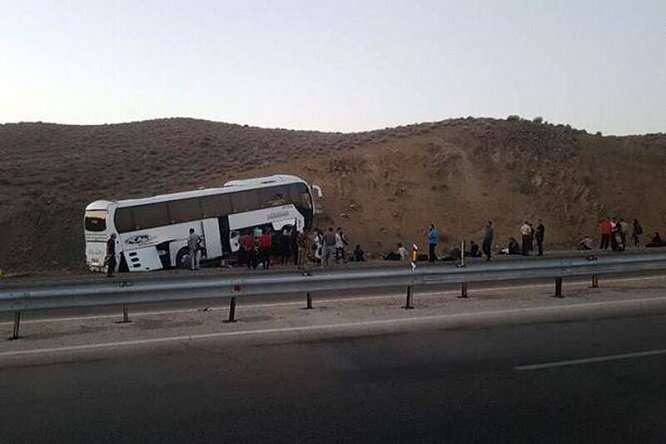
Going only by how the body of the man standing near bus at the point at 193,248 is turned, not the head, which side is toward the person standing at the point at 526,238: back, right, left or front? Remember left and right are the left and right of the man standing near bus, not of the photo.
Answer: right

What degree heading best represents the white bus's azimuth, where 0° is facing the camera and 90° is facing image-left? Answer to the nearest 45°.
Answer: approximately 225°

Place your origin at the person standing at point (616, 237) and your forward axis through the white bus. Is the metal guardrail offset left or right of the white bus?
left

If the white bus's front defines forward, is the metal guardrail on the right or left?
on its right

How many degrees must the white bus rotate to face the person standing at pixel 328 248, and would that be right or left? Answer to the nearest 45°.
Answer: approximately 45° to its right

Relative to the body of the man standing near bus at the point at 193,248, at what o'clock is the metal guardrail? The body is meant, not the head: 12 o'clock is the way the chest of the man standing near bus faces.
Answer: The metal guardrail is roughly at 6 o'clock from the man standing near bus.

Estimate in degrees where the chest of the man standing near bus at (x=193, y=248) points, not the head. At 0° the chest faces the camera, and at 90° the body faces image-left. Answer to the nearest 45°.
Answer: approximately 180°

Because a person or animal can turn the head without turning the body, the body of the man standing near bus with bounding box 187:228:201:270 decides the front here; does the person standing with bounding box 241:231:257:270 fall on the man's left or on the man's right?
on the man's right

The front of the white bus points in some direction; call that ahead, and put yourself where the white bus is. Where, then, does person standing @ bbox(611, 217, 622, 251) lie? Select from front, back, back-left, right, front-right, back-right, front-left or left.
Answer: front-right

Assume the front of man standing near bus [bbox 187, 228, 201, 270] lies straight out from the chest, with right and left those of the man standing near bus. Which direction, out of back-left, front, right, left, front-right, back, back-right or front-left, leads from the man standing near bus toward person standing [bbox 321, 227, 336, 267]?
right

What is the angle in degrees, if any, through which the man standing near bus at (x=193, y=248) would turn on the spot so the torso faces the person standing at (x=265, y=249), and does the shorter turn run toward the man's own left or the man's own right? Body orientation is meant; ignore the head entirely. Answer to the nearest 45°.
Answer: approximately 90° to the man's own right

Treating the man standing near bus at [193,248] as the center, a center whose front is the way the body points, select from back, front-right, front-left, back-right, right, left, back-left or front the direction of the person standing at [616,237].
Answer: right

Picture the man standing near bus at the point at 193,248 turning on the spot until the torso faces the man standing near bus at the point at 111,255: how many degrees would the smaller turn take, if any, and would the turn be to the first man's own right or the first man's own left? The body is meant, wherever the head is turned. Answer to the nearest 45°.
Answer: approximately 90° to the first man's own left

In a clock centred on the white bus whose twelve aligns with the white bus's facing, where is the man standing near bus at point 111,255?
The man standing near bus is roughly at 6 o'clock from the white bus.
